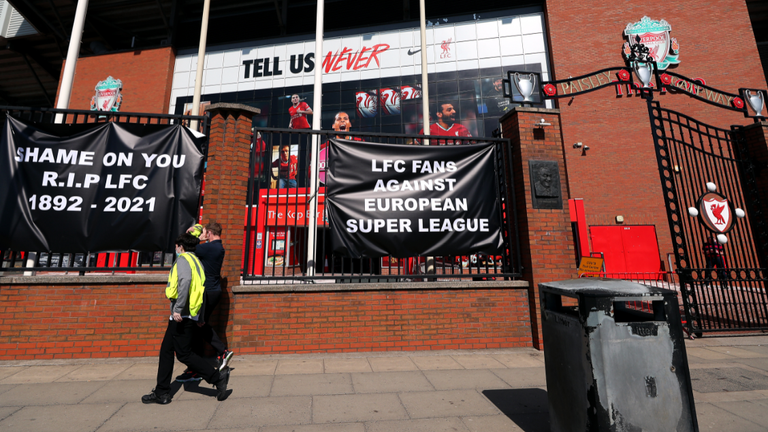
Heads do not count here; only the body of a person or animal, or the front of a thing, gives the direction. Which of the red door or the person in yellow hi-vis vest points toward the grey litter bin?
the red door

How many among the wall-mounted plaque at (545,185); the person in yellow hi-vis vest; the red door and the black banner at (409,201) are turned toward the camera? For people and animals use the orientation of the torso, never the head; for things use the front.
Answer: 3

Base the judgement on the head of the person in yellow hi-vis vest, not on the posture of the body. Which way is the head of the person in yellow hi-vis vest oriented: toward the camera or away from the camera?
away from the camera

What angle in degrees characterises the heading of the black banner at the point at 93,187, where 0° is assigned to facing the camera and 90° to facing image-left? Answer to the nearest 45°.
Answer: approximately 0°

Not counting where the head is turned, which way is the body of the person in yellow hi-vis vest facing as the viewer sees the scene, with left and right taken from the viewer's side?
facing to the left of the viewer

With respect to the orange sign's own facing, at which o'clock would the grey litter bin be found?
The grey litter bin is roughly at 12 o'clock from the orange sign.

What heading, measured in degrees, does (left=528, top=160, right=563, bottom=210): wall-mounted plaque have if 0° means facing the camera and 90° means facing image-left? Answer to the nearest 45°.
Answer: approximately 0°

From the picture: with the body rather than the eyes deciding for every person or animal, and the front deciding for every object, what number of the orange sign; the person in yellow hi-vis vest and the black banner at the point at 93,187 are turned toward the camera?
2

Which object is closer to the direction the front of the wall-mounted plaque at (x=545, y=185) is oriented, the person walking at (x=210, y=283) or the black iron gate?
the person walking
